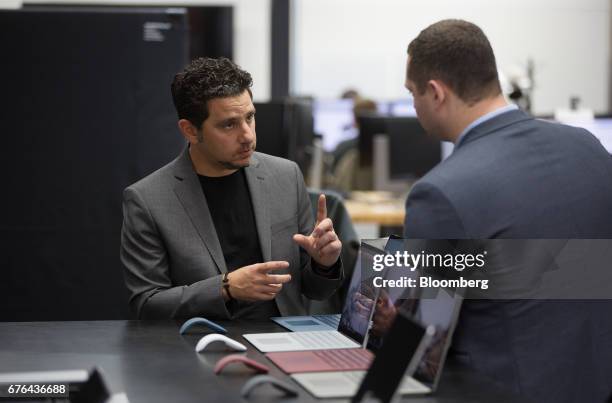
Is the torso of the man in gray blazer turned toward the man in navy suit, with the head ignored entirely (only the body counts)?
yes

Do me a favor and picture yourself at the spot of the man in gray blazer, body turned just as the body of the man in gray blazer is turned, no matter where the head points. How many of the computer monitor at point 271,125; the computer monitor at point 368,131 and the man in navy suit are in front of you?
1

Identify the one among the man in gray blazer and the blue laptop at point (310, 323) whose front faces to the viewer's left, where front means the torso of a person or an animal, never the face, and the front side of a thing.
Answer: the blue laptop

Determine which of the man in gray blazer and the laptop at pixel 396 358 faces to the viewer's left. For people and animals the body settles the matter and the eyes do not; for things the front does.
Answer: the laptop

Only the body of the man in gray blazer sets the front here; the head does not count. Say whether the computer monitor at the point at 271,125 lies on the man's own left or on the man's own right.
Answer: on the man's own left

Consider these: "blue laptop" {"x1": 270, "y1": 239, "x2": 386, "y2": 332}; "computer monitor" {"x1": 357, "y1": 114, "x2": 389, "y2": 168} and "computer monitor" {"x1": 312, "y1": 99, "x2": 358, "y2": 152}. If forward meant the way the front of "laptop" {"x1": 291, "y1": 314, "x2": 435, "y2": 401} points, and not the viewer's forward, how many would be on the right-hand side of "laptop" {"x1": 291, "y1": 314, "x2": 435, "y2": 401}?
3

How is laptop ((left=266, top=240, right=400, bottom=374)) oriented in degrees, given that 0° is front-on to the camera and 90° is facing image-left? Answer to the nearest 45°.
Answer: approximately 90°

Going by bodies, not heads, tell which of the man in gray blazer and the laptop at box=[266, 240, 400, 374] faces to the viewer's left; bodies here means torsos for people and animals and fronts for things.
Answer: the laptop

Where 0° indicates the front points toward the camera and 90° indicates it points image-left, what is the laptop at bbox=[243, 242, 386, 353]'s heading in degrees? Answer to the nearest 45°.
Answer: approximately 90°

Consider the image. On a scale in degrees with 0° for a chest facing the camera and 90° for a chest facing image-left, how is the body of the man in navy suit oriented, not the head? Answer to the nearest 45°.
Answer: approximately 135°

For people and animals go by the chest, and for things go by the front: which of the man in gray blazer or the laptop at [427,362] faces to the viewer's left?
the laptop
